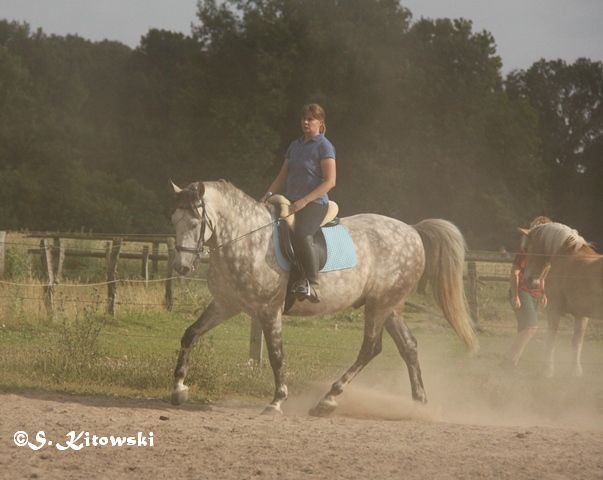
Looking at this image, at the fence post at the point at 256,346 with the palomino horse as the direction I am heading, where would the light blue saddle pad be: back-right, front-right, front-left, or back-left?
front-right

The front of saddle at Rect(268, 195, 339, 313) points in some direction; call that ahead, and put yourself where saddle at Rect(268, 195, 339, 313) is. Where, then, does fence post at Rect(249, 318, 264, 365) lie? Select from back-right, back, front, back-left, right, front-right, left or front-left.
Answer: right

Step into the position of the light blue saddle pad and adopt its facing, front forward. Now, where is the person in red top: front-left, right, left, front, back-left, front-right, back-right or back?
back-right

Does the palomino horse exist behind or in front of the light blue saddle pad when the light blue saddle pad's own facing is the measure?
behind

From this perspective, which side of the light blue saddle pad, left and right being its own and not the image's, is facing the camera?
left

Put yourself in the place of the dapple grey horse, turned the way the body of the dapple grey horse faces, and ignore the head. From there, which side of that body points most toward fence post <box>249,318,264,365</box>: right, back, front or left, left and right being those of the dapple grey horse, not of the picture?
right

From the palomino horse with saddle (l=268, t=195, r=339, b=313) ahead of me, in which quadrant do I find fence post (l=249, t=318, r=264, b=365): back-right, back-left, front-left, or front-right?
front-right

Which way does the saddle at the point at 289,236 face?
to the viewer's left

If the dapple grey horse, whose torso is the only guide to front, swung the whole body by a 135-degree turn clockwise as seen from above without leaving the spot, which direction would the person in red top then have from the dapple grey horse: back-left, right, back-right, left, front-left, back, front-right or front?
front

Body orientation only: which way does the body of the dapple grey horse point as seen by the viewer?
to the viewer's left

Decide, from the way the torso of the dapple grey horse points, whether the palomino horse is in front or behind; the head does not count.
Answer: behind

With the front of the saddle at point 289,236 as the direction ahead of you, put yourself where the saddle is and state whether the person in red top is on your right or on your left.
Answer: on your right

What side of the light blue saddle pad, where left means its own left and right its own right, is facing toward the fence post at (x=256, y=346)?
right

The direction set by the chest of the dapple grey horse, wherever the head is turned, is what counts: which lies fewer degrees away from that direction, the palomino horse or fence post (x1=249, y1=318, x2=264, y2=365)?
the fence post
